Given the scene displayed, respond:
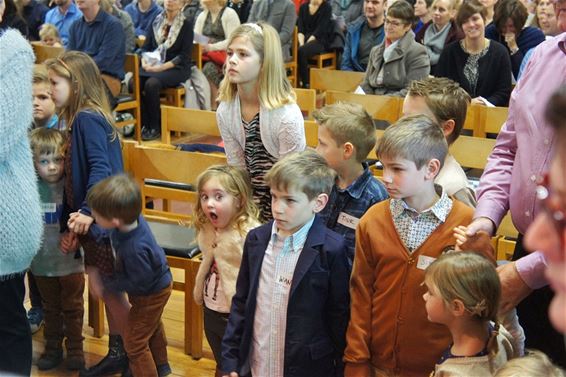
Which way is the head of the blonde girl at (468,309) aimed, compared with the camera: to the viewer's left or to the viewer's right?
to the viewer's left

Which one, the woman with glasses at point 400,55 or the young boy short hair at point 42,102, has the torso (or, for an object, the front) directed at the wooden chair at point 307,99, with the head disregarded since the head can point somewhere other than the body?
the woman with glasses

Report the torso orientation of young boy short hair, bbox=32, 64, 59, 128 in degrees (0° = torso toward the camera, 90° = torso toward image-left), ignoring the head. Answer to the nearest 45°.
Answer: approximately 0°

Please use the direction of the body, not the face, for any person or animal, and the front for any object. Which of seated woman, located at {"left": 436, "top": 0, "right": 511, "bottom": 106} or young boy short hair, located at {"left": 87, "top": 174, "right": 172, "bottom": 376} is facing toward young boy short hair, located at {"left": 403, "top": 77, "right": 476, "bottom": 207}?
the seated woman

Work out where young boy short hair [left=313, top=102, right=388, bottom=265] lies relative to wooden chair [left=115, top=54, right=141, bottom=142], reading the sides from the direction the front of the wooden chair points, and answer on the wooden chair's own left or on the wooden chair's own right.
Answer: on the wooden chair's own left

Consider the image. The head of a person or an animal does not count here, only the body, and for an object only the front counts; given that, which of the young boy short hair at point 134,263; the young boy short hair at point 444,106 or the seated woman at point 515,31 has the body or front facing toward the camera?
the seated woman

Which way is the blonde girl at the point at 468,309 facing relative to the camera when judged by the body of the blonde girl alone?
to the viewer's left

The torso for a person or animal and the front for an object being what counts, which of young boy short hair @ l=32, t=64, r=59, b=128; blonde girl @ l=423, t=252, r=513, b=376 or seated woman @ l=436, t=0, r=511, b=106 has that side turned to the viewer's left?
the blonde girl

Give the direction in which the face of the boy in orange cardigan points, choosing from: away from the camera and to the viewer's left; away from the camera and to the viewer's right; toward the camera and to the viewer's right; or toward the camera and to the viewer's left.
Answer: toward the camera and to the viewer's left

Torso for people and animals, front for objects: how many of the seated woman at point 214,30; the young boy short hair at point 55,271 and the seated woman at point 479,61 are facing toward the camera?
3

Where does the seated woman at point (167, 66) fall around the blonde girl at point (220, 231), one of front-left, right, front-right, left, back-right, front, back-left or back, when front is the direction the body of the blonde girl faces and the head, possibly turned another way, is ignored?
back-right

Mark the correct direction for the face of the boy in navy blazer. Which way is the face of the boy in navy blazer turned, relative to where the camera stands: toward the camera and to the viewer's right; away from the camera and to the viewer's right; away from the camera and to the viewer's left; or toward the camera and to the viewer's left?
toward the camera and to the viewer's left

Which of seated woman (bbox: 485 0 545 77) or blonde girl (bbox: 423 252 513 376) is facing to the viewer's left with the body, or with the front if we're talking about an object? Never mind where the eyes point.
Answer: the blonde girl

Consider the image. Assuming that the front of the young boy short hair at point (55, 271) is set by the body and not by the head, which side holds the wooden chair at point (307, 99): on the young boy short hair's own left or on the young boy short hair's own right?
on the young boy short hair's own left

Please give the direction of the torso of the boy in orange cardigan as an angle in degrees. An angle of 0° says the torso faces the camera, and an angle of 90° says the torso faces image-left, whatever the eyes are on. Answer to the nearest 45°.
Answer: approximately 45°

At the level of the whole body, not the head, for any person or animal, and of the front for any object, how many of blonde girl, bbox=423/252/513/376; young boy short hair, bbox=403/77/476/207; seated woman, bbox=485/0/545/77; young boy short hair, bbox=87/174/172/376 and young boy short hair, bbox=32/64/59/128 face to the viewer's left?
3
